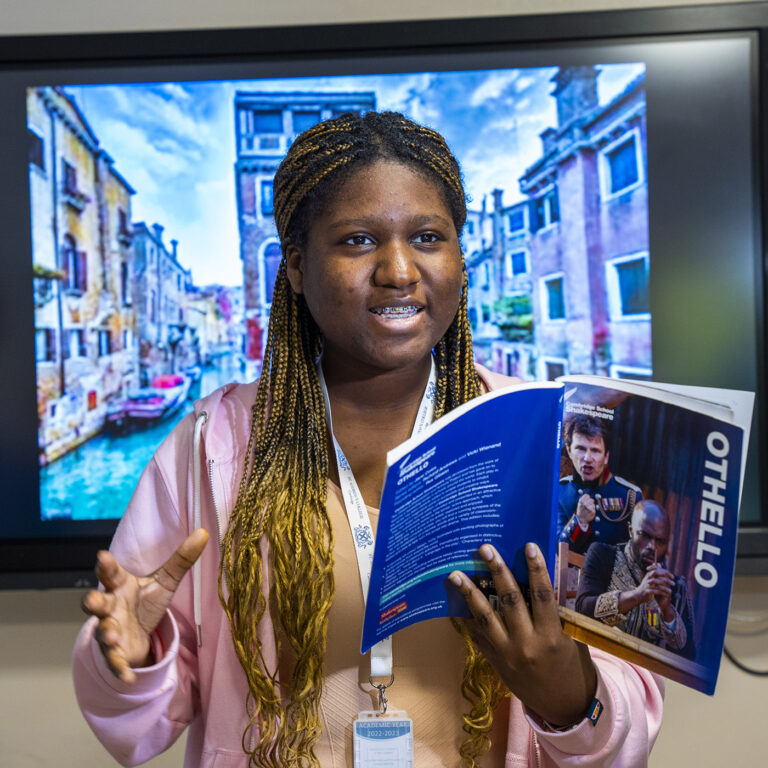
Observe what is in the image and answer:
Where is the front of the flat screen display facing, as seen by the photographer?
facing the viewer

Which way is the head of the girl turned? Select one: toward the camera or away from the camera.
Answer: toward the camera

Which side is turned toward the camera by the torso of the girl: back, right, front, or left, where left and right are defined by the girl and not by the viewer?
front

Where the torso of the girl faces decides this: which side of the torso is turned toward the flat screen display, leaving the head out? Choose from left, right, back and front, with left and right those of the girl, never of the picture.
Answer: back

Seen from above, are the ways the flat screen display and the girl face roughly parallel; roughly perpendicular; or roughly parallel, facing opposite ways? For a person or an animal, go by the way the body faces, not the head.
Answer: roughly parallel

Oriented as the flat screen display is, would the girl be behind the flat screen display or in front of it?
in front
